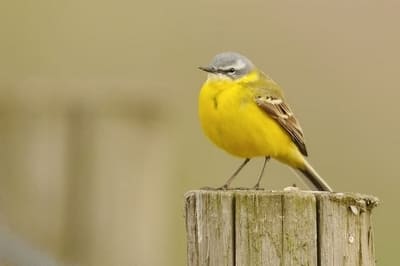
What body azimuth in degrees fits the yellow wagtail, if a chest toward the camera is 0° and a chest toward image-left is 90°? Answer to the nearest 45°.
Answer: approximately 45°
